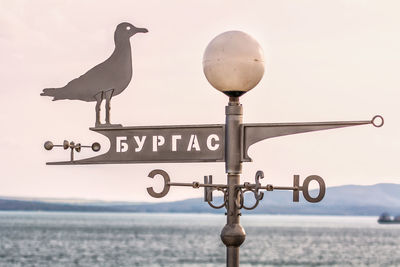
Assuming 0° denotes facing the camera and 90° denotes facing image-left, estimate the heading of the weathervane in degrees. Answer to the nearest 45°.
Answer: approximately 270°
